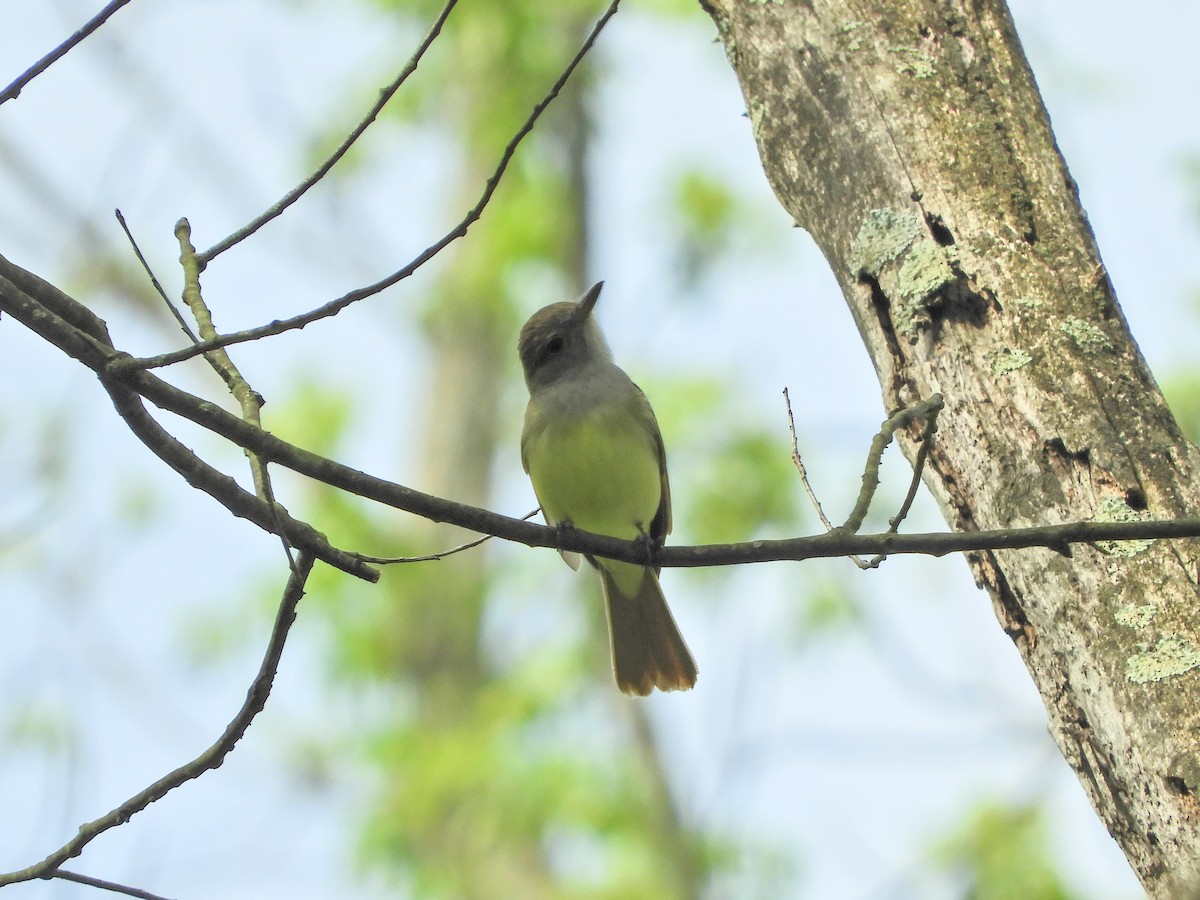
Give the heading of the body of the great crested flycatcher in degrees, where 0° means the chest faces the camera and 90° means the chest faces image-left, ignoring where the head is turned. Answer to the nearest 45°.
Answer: approximately 0°
